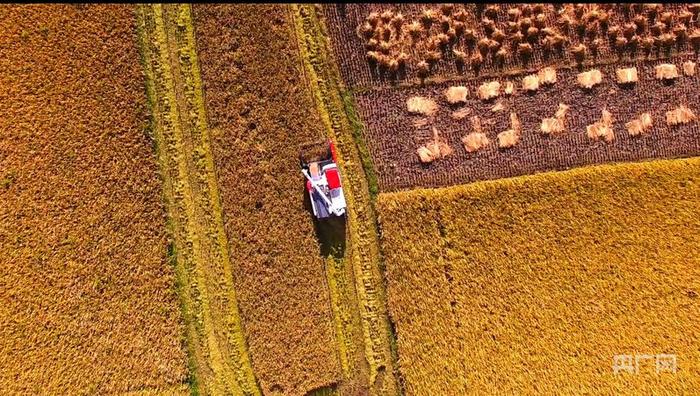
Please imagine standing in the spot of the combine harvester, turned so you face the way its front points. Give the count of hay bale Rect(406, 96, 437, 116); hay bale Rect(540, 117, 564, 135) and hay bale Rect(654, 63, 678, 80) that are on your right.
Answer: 3

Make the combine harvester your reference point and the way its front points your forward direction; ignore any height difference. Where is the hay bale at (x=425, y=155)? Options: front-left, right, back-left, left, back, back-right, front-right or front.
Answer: right

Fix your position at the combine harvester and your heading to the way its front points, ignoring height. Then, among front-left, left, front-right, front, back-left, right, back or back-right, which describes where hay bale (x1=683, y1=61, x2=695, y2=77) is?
right

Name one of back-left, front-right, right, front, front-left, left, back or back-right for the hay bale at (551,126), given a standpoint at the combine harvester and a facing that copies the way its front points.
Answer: right

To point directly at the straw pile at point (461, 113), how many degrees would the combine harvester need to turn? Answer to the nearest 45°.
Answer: approximately 90° to its right

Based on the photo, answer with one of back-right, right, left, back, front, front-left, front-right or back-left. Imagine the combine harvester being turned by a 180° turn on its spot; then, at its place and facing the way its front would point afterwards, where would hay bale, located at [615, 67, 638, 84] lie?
left

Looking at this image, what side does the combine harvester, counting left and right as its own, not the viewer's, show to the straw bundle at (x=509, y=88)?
right

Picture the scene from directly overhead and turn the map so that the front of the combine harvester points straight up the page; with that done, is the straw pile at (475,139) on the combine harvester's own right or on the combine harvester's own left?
on the combine harvester's own right

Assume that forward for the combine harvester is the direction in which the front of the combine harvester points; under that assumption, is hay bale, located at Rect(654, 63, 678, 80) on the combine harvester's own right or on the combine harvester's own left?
on the combine harvester's own right

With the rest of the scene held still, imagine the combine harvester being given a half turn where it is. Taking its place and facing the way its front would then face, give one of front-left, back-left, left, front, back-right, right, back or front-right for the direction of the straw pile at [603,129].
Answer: left

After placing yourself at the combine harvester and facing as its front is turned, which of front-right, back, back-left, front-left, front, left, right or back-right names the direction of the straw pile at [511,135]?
right

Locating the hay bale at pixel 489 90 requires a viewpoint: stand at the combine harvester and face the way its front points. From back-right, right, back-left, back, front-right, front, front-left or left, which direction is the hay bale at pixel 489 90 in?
right

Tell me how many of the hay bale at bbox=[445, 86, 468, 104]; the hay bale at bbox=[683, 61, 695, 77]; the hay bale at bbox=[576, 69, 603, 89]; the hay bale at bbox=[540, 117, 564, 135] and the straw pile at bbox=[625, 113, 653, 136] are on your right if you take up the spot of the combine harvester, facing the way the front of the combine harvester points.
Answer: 5

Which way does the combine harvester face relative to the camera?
away from the camera

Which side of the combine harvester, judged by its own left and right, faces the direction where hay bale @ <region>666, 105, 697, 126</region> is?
right

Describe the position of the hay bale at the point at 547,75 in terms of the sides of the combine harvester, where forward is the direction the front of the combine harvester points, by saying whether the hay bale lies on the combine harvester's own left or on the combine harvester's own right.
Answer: on the combine harvester's own right
